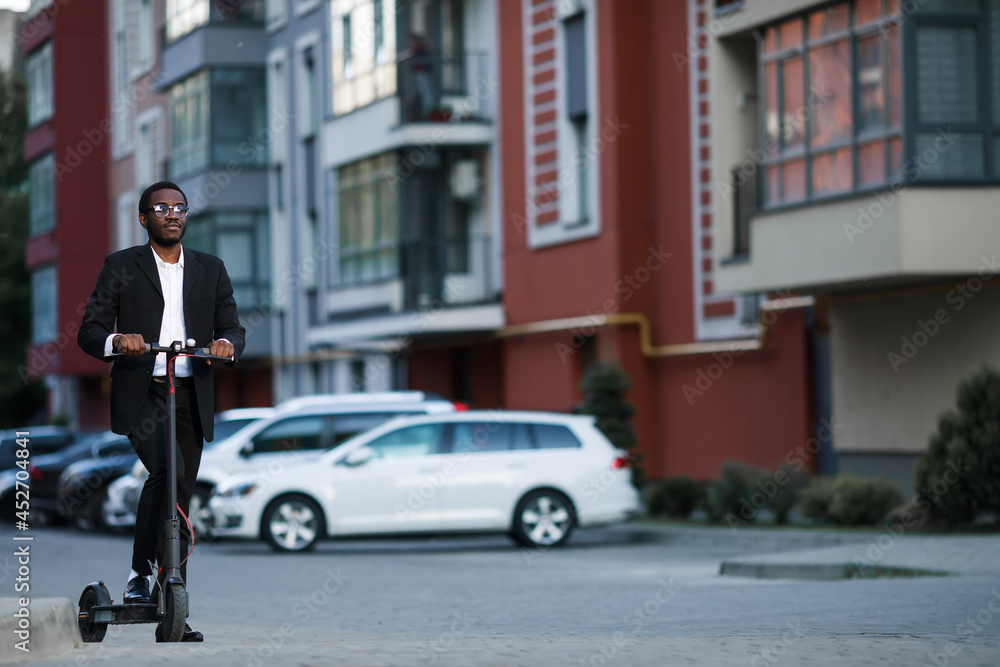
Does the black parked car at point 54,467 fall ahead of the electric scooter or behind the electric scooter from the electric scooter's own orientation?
behind

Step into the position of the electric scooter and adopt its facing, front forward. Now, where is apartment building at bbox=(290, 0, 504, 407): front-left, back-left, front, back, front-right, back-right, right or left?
back-left

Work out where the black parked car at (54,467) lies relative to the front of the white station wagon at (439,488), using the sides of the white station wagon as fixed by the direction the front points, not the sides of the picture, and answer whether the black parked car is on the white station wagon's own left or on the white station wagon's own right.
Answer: on the white station wagon's own right

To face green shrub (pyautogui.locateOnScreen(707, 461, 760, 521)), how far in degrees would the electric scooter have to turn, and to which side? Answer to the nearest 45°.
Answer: approximately 90° to its left

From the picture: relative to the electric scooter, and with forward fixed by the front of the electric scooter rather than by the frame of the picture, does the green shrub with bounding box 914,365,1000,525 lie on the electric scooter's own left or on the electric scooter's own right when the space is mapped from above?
on the electric scooter's own left

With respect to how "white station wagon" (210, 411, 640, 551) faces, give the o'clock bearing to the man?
The man is roughly at 9 o'clock from the white station wagon.

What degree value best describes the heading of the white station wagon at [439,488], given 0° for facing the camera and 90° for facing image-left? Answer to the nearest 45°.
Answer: approximately 90°

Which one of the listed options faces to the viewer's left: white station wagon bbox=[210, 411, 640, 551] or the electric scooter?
the white station wagon

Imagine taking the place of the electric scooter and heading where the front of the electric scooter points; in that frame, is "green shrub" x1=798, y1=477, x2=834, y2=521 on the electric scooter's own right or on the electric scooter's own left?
on the electric scooter's own left

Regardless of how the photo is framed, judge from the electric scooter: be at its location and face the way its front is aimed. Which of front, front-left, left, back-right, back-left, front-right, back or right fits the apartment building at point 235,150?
back-left

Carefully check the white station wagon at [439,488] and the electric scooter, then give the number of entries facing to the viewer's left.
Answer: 1

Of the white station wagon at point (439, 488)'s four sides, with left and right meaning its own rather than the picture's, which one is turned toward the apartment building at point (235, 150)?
right

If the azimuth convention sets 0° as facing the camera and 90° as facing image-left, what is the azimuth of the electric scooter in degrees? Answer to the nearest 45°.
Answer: approximately 315°

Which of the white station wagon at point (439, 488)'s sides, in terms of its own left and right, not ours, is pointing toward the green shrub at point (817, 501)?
back

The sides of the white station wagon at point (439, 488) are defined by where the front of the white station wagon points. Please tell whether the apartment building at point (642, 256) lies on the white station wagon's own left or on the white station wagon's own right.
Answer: on the white station wagon's own right
